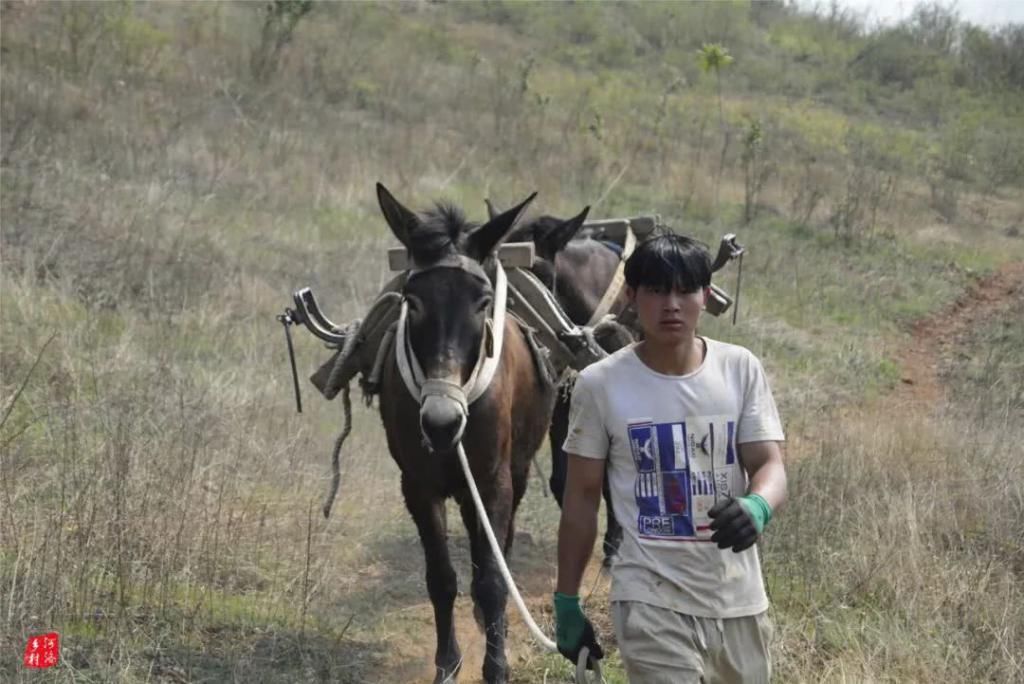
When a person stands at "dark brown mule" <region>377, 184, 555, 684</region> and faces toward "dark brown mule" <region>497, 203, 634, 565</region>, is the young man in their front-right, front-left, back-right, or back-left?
back-right

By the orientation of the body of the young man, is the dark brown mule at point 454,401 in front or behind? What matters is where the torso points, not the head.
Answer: behind

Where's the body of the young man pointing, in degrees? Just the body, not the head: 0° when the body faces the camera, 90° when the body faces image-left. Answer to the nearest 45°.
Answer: approximately 0°

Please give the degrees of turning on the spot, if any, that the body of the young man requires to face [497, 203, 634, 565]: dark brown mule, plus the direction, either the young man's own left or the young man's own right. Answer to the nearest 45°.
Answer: approximately 180°
